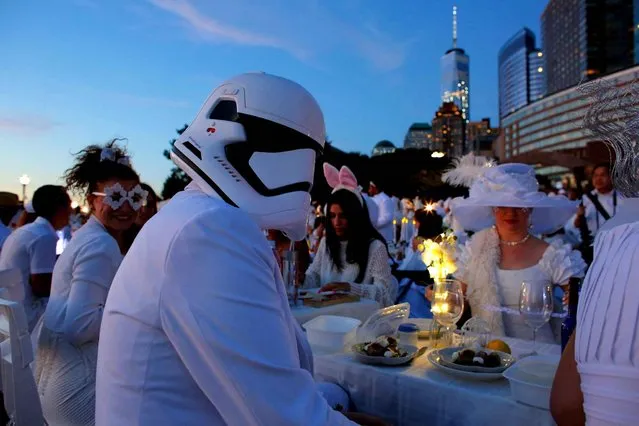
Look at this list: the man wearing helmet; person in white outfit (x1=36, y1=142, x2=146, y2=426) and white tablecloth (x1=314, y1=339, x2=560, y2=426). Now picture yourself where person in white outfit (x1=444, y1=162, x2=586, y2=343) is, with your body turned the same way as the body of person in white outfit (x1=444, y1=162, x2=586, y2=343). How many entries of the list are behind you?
0

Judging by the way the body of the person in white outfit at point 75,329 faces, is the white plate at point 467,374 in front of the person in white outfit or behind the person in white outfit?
in front

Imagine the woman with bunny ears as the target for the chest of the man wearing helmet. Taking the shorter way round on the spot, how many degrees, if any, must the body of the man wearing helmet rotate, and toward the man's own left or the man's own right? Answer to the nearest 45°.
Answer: approximately 90° to the man's own left

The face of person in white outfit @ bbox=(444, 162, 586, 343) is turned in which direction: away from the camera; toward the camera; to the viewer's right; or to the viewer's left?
toward the camera

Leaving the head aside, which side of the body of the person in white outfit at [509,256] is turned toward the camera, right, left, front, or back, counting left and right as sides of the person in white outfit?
front

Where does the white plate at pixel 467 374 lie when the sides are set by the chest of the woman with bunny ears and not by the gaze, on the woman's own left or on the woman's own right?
on the woman's own left

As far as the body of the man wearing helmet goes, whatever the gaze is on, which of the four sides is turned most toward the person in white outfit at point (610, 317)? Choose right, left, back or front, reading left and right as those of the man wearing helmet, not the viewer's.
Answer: front

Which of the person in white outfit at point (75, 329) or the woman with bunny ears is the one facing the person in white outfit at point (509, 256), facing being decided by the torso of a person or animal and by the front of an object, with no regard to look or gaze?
the person in white outfit at point (75, 329)

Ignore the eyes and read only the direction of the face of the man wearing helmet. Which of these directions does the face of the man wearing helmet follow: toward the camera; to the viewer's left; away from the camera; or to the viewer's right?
to the viewer's right

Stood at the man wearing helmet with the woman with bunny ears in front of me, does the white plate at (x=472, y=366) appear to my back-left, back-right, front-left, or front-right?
front-right

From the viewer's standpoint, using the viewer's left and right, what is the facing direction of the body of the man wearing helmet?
facing to the right of the viewer

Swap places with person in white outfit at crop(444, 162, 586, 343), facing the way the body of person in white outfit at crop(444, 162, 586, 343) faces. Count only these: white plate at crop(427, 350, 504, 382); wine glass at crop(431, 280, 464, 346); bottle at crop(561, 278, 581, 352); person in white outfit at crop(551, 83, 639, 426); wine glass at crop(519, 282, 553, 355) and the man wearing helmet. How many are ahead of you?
6

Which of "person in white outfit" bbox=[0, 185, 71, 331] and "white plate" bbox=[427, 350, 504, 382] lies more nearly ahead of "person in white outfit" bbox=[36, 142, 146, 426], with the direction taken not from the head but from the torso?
the white plate

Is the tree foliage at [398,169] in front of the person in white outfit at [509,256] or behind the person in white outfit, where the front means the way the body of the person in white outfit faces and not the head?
behind

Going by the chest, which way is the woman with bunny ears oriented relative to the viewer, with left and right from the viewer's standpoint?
facing the viewer and to the left of the viewer

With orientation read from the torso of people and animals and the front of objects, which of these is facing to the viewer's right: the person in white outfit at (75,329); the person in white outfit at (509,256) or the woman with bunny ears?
the person in white outfit at (75,329)

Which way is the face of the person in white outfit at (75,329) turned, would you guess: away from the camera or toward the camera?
toward the camera

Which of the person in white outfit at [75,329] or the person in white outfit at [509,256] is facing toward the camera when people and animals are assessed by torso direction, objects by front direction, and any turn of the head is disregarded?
the person in white outfit at [509,256]
